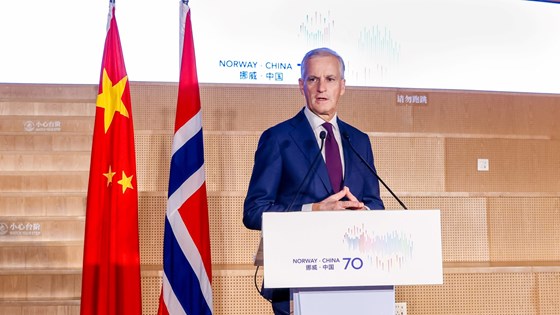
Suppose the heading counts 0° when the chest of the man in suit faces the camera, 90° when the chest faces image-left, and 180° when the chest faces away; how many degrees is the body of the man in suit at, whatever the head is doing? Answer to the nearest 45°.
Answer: approximately 315°
